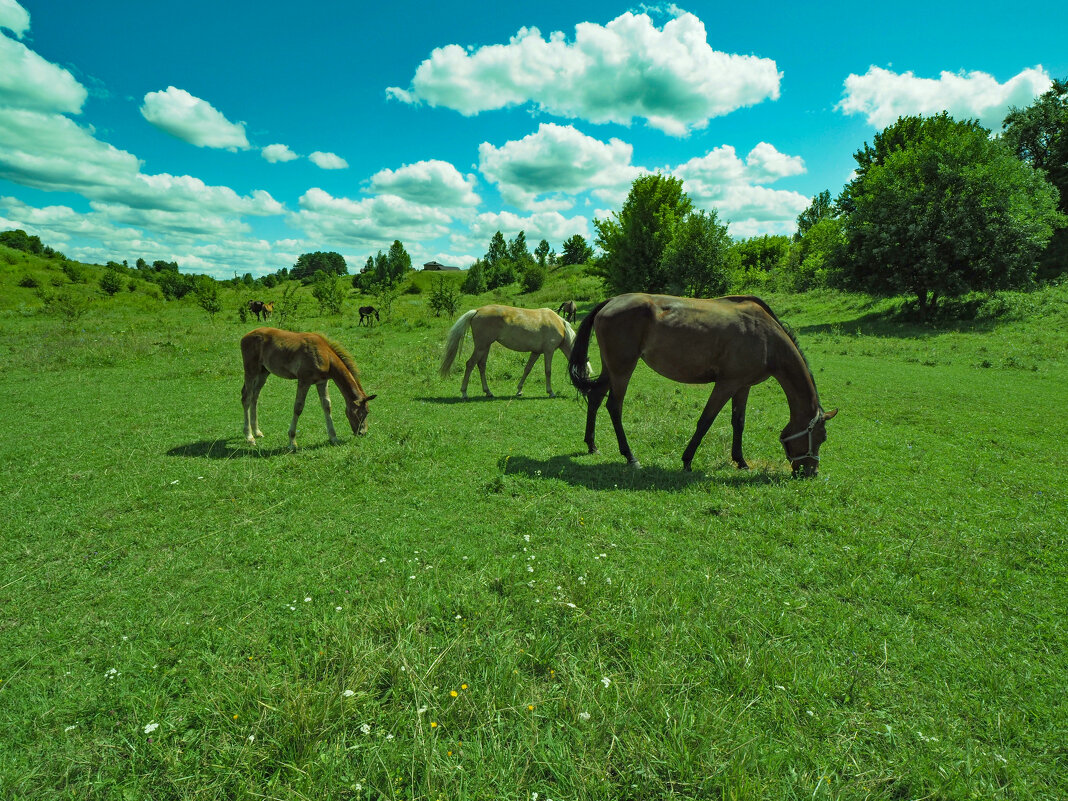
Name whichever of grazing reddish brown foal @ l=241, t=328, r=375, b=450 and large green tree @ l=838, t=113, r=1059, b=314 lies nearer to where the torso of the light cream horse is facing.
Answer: the large green tree

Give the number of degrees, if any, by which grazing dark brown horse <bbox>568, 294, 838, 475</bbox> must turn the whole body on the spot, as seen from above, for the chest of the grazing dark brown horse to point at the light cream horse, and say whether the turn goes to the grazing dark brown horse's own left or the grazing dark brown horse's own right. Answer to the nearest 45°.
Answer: approximately 135° to the grazing dark brown horse's own left

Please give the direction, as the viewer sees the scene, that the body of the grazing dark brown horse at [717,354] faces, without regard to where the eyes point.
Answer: to the viewer's right

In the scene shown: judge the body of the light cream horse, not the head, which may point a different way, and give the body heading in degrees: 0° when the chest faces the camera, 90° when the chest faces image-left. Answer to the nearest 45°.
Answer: approximately 270°

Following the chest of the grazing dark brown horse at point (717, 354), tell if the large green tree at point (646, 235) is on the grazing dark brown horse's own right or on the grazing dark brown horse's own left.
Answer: on the grazing dark brown horse's own left

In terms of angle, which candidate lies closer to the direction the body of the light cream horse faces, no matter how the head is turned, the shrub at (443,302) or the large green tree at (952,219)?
the large green tree

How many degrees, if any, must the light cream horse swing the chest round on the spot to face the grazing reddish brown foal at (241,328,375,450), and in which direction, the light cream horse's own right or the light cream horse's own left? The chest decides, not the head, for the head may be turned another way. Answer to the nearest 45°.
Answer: approximately 135° to the light cream horse's own right
